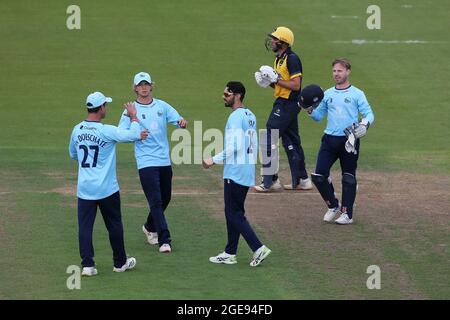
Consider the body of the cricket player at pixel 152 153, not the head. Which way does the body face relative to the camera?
toward the camera

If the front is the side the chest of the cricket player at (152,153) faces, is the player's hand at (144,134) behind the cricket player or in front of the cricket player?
in front

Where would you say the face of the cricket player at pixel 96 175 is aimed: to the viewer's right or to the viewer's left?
to the viewer's right

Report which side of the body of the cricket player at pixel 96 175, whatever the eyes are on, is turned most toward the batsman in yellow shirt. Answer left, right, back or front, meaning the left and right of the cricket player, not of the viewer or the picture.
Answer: front

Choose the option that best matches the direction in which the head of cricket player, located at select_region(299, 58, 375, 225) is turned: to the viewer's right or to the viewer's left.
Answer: to the viewer's left

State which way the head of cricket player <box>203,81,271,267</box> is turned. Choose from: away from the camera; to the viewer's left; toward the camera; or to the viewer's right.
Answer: to the viewer's left

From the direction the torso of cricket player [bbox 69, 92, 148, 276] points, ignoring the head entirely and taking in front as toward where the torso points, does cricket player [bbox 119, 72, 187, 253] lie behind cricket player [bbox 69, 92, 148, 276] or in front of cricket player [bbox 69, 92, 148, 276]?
in front
